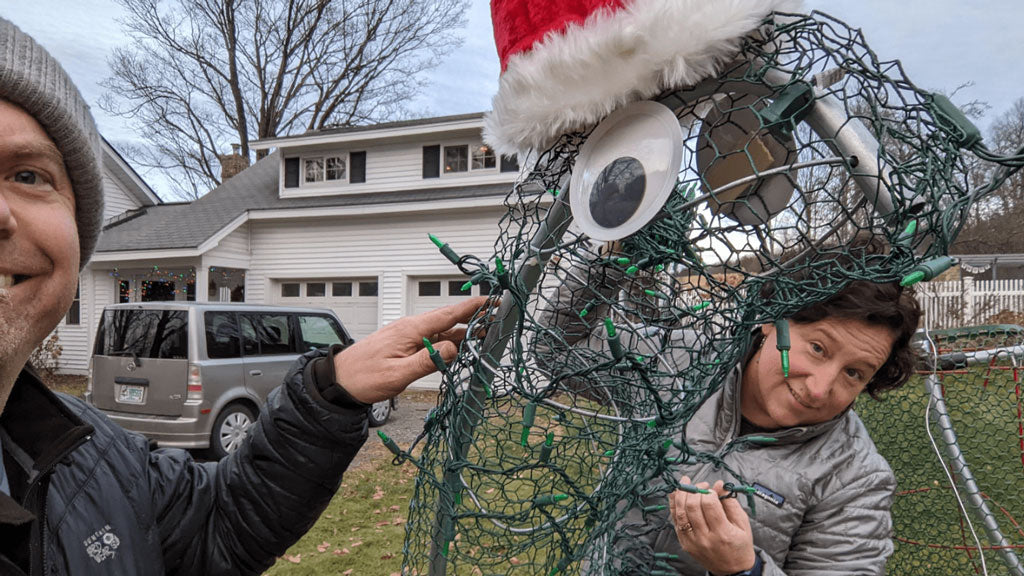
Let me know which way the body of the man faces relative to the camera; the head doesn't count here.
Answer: toward the camera

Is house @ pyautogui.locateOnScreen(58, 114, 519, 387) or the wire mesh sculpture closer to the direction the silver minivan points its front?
the house

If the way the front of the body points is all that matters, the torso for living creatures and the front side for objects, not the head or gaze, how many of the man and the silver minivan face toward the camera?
1

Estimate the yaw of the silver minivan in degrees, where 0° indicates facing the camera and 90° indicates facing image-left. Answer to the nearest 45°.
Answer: approximately 225°

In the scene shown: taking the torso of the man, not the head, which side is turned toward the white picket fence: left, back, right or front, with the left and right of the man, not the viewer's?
left

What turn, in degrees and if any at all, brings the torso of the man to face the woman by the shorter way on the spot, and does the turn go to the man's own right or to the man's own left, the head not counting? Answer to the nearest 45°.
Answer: approximately 90° to the man's own left

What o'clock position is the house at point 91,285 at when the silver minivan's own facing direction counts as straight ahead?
The house is roughly at 10 o'clock from the silver minivan.

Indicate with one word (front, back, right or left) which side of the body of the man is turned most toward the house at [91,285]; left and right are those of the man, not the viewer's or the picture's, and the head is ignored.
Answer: back

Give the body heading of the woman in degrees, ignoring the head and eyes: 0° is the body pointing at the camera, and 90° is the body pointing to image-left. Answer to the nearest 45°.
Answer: approximately 45°

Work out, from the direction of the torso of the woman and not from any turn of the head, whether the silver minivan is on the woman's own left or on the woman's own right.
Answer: on the woman's own right

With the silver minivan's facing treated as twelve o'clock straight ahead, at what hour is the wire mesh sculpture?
The wire mesh sculpture is roughly at 4 o'clock from the silver minivan.
